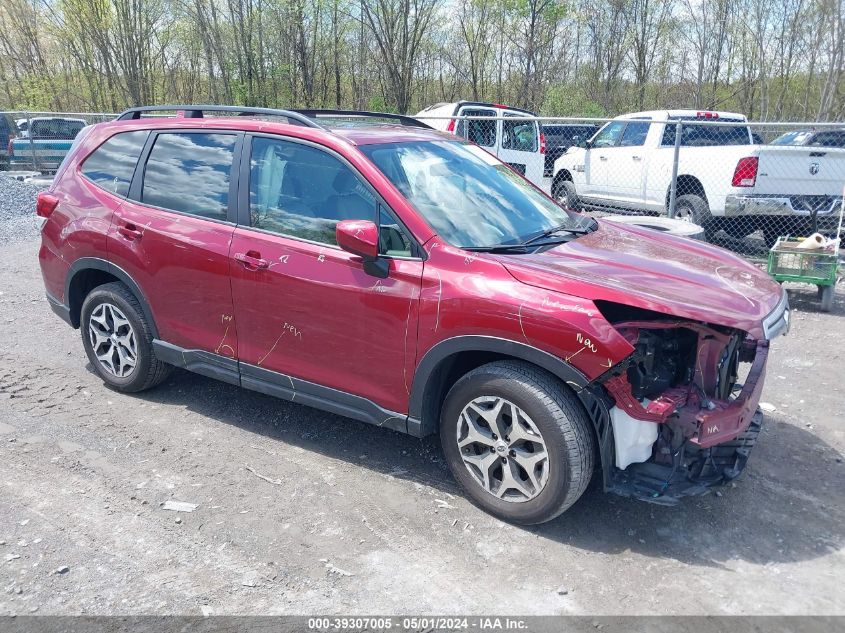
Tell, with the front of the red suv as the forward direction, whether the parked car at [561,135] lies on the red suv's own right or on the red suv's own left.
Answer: on the red suv's own left

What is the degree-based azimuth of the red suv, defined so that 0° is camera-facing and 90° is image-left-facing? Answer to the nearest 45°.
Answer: approximately 315°

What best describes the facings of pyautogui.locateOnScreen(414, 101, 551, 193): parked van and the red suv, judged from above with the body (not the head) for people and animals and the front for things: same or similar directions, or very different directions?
very different directions

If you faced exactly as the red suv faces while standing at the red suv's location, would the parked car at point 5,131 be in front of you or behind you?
behind

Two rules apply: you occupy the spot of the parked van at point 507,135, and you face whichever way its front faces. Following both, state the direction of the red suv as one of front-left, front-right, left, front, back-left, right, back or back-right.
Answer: back-left

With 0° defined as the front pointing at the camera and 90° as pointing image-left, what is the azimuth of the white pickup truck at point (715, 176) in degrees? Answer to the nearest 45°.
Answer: approximately 135°

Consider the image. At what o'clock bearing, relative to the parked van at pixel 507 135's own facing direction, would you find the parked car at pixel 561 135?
the parked car at pixel 561 135 is roughly at 2 o'clock from the parked van at pixel 507 135.

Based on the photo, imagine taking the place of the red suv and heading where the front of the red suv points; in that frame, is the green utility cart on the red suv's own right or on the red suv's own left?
on the red suv's own left

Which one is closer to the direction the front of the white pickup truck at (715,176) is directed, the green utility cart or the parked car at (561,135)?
the parked car

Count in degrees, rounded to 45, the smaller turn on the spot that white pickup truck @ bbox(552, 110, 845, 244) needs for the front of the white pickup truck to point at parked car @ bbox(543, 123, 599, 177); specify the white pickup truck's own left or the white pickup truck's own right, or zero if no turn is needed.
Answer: approximately 45° to the white pickup truck's own right

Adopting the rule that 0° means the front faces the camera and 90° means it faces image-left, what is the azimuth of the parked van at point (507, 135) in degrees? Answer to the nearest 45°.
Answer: approximately 135°
